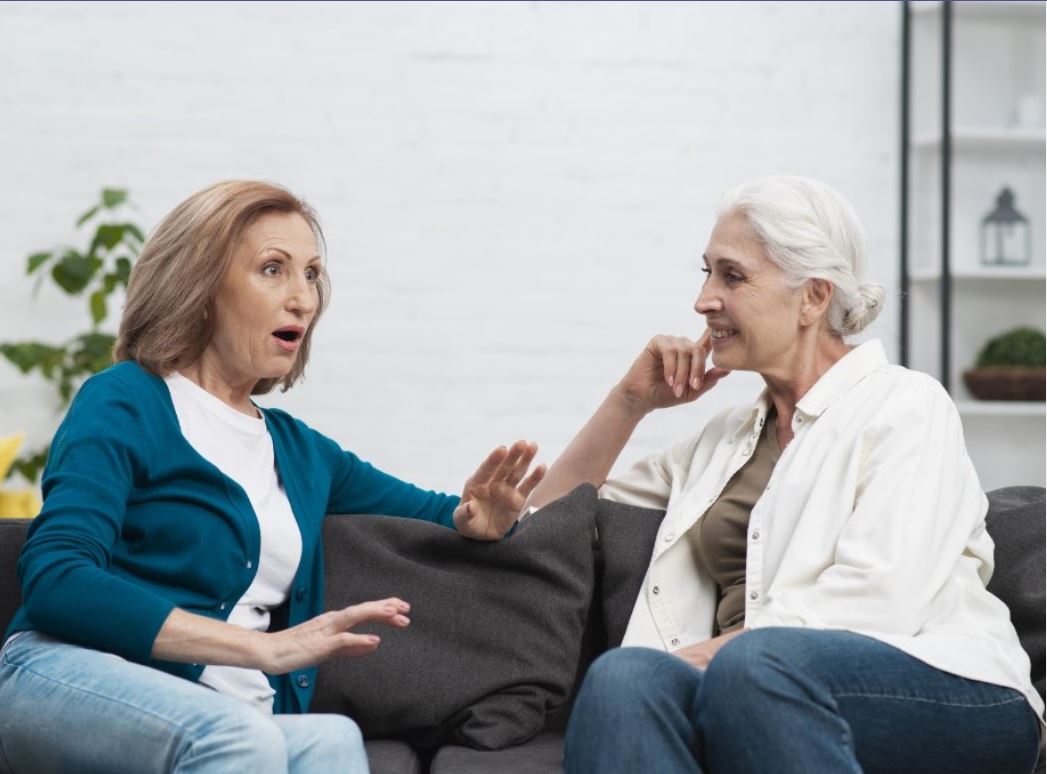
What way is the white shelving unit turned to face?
toward the camera

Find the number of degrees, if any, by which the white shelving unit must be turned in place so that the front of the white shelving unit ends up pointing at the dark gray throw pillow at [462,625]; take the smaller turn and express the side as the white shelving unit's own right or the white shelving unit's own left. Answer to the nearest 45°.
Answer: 0° — it already faces it

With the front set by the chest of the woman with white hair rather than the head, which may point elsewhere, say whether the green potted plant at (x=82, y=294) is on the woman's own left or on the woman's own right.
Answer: on the woman's own right

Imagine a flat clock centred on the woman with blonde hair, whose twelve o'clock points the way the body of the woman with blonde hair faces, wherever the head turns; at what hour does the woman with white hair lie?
The woman with white hair is roughly at 11 o'clock from the woman with blonde hair.

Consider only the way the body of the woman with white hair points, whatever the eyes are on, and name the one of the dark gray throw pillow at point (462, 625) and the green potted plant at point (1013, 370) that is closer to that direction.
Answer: the dark gray throw pillow

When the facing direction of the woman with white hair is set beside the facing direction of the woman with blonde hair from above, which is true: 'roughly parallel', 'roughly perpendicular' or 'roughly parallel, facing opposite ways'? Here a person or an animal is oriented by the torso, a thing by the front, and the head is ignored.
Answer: roughly perpendicular

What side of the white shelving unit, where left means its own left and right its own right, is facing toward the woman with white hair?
front

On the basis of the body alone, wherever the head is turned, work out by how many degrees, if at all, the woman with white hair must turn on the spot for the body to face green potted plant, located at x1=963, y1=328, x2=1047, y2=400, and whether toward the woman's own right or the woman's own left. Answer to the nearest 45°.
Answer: approximately 135° to the woman's own right

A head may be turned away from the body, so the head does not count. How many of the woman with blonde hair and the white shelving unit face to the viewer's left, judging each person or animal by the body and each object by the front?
0

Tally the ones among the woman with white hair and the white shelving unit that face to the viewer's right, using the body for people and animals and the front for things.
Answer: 0

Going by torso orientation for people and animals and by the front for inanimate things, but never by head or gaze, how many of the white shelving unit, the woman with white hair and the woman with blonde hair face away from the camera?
0

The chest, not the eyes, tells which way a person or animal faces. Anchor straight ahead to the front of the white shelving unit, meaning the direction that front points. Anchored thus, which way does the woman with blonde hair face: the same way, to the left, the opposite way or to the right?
to the left

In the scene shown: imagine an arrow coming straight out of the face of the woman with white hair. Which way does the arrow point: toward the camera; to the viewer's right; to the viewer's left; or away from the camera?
to the viewer's left

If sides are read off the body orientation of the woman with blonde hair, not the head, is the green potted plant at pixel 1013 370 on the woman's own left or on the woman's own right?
on the woman's own left

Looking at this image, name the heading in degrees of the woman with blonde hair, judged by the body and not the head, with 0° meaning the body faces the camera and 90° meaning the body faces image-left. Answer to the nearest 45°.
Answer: approximately 315°

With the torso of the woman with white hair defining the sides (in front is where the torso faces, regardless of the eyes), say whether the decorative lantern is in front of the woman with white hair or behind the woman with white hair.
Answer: behind

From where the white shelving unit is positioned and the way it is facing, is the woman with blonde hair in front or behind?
in front

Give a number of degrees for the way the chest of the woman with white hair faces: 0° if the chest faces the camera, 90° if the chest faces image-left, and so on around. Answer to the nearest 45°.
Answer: approximately 45°
